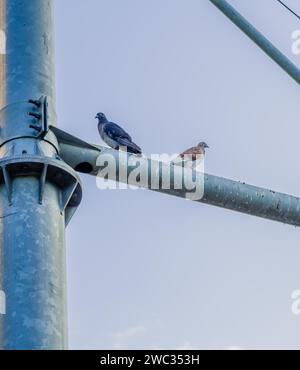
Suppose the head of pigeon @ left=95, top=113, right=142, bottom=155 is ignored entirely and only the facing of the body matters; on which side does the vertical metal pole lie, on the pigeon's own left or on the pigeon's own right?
on the pigeon's own left

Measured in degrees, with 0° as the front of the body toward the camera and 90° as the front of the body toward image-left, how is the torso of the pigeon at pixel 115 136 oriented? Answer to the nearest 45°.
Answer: approximately 90°
